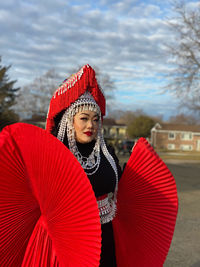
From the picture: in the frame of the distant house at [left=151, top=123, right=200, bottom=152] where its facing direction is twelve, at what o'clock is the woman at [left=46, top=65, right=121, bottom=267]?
The woman is roughly at 12 o'clock from the distant house.

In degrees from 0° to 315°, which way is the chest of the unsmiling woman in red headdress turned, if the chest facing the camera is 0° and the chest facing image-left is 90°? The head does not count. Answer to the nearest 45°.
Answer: approximately 315°

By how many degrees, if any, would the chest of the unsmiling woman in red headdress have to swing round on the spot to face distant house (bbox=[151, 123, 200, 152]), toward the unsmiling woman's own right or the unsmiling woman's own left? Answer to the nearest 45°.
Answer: approximately 135° to the unsmiling woman's own left

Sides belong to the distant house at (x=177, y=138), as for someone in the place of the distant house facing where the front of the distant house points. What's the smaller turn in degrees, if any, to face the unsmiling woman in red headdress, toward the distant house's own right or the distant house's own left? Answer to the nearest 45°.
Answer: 0° — it already faces them
